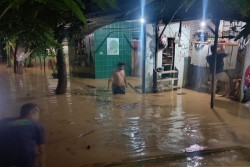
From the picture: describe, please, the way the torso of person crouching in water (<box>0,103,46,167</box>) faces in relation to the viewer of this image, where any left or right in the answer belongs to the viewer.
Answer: facing away from the viewer and to the right of the viewer

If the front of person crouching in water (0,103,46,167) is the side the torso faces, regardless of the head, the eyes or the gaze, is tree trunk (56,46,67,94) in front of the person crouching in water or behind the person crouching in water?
in front

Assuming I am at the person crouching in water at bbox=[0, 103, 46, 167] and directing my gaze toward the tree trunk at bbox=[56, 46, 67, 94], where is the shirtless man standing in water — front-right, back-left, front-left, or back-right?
front-right

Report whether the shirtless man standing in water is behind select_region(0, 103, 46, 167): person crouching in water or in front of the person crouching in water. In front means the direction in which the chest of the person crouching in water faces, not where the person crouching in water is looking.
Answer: in front
